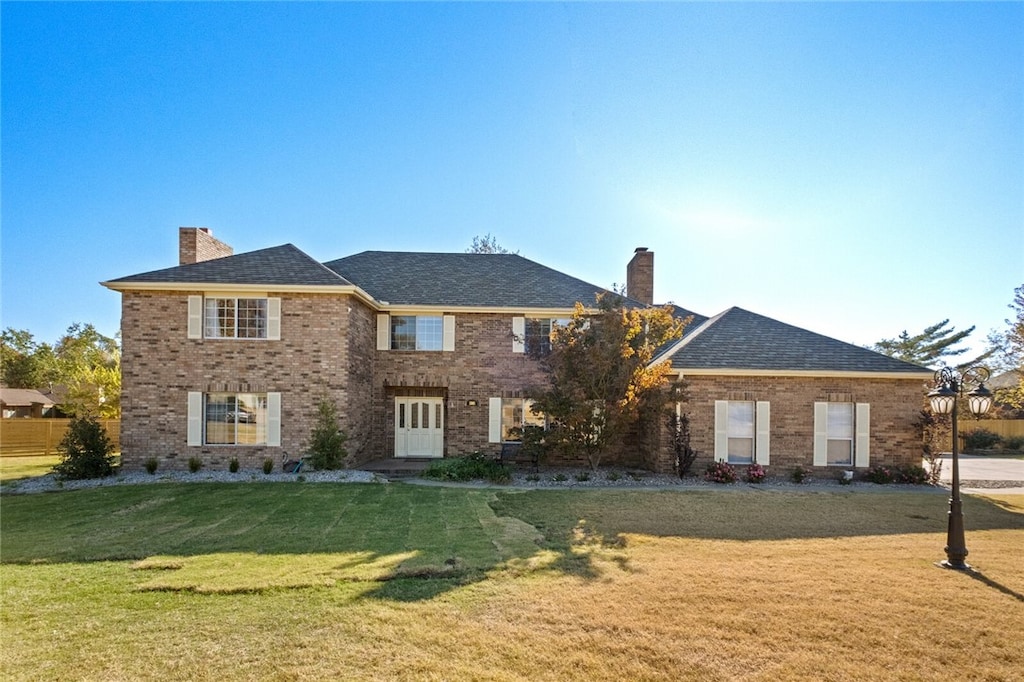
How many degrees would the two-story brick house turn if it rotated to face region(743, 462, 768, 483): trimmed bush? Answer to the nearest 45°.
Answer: approximately 90° to its left

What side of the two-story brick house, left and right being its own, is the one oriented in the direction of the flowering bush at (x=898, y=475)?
left

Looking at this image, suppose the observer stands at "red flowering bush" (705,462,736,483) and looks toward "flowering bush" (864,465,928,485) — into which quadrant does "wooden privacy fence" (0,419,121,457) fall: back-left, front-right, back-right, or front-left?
back-left

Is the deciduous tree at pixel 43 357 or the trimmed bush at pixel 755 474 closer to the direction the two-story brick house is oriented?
the trimmed bush

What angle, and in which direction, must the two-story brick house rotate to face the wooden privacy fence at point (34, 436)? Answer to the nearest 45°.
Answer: approximately 135° to its right

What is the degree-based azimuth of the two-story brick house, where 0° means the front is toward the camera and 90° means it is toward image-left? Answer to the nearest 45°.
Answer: approximately 0°

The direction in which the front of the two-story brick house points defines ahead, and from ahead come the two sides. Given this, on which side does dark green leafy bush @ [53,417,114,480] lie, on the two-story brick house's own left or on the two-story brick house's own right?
on the two-story brick house's own right
